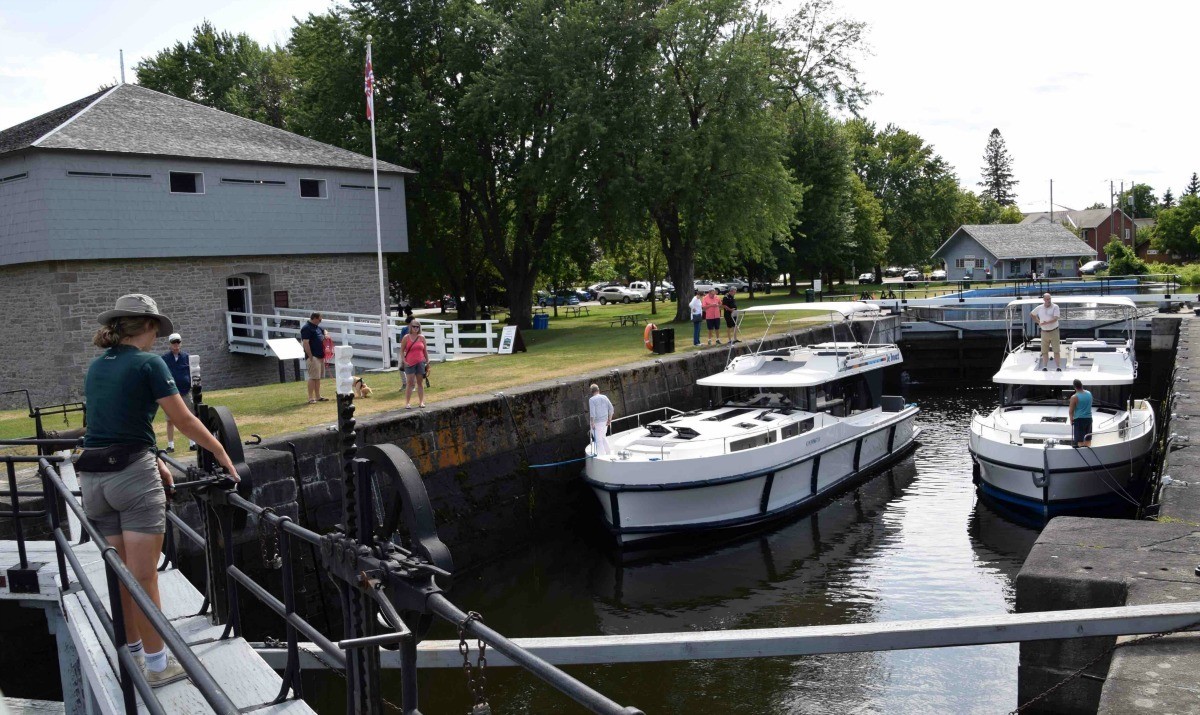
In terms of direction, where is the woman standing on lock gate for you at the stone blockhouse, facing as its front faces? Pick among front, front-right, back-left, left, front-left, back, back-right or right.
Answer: front-right

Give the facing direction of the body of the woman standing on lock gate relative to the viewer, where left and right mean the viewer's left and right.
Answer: facing away from the viewer and to the right of the viewer

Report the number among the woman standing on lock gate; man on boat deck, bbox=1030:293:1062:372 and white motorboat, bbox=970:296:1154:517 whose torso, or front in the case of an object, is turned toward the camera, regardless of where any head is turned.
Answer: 2

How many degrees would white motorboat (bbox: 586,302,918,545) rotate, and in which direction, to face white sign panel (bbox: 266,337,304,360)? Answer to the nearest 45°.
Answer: approximately 45° to its right

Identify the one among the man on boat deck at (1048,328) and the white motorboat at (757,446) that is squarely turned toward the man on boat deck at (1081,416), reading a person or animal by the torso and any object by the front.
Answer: the man on boat deck at (1048,328)

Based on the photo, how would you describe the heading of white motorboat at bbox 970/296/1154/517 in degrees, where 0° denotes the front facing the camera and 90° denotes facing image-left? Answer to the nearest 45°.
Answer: approximately 0°

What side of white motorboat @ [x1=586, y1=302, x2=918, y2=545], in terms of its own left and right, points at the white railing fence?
right

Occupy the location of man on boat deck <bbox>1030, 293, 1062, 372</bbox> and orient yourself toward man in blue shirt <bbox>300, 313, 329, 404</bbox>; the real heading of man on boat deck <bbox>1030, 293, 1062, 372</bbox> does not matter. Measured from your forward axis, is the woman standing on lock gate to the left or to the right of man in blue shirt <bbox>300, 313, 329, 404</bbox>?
left

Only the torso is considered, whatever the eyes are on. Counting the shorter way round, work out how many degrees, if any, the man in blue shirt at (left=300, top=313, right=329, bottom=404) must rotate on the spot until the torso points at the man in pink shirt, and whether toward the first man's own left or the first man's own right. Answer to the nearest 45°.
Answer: approximately 90° to the first man's own left

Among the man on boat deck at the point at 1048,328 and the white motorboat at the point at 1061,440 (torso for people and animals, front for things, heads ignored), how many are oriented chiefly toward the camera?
2

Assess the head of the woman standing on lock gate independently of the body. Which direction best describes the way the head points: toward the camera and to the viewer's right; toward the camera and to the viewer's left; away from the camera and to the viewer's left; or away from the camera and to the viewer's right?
away from the camera and to the viewer's right
